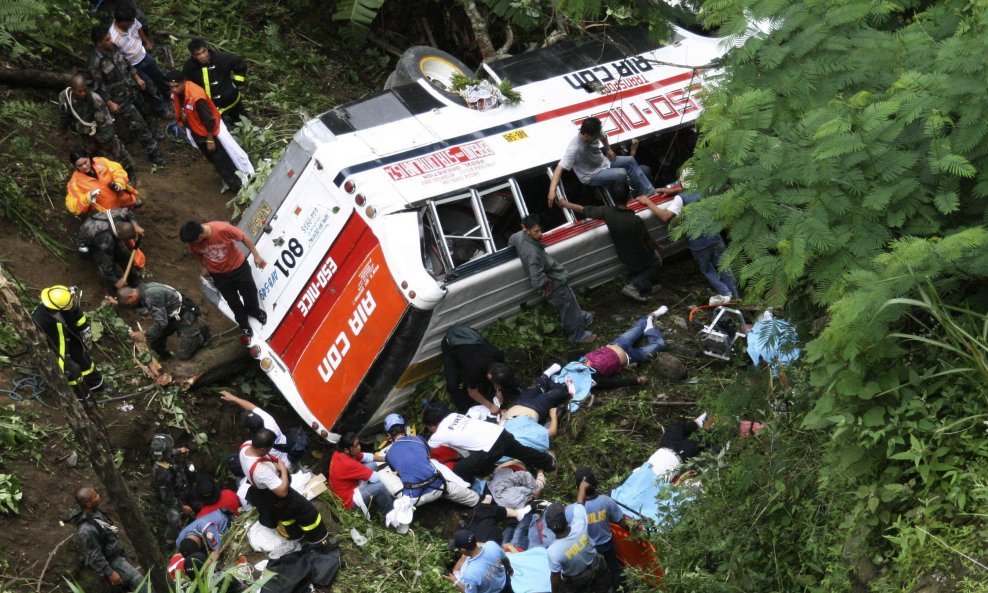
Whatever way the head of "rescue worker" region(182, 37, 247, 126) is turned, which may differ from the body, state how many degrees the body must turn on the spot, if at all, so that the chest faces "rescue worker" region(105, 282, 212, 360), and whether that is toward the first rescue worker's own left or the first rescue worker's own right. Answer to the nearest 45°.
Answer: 0° — they already face them

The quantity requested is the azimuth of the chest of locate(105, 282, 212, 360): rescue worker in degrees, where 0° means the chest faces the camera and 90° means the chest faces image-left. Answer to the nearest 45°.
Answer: approximately 90°

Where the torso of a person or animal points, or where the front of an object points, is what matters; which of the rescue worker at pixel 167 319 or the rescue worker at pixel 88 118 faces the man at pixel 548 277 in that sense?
the rescue worker at pixel 88 118

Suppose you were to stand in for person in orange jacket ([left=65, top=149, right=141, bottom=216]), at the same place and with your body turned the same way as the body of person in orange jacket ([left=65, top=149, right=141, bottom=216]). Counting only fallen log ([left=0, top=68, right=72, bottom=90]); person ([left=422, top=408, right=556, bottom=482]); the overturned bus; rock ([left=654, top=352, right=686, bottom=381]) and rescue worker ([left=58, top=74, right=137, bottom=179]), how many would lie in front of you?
3

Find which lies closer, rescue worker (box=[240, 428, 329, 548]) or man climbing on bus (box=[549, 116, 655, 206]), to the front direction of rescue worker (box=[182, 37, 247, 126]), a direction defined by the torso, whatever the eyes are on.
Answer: the rescue worker

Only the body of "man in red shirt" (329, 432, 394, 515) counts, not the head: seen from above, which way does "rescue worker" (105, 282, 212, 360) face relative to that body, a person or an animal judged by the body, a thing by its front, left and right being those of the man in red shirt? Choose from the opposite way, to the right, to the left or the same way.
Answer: the opposite way

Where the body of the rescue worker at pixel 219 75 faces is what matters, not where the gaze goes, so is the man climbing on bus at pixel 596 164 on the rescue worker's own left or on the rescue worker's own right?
on the rescue worker's own left

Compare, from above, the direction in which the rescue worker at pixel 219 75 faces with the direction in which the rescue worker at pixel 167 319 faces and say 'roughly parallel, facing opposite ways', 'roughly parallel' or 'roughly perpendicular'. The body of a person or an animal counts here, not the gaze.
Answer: roughly perpendicular

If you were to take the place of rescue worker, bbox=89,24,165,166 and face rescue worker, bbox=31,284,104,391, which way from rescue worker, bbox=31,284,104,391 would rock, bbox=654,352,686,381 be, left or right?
left

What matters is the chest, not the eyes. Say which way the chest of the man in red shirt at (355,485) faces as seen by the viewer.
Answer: to the viewer's right

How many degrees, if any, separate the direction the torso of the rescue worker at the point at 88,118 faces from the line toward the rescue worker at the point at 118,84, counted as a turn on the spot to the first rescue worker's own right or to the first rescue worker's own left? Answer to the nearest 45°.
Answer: approximately 90° to the first rescue worker's own left

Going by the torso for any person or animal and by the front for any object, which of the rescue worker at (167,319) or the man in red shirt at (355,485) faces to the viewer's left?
the rescue worker

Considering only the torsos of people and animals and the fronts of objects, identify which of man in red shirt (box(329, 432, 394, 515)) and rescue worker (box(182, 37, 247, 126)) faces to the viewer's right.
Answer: the man in red shirt

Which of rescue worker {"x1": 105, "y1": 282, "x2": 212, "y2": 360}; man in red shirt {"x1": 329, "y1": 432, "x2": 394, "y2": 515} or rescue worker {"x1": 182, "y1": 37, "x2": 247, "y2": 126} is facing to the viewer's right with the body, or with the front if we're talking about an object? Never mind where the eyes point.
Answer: the man in red shirt

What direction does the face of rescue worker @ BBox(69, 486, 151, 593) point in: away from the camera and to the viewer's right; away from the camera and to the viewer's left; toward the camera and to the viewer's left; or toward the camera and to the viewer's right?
away from the camera and to the viewer's right
